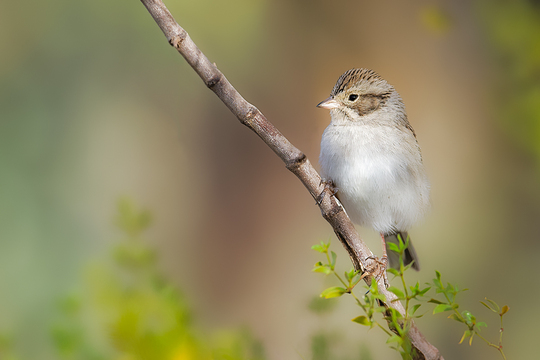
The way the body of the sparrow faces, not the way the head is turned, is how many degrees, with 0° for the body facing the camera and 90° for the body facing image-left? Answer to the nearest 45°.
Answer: approximately 45°
